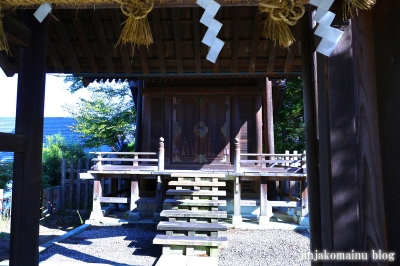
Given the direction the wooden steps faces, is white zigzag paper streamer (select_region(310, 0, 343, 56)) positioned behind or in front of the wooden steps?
in front

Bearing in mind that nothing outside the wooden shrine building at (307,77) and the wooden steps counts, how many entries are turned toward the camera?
2

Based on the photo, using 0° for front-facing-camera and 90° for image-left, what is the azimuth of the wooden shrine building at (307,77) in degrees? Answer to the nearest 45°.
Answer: approximately 0°

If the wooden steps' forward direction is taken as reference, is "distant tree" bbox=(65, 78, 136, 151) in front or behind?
behind

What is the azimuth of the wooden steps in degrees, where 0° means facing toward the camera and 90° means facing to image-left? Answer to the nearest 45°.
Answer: approximately 0°

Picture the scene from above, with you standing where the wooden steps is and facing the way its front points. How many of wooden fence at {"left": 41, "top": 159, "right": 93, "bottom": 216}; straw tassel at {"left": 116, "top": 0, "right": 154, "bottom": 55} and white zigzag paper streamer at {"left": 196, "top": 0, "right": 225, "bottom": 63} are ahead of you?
2

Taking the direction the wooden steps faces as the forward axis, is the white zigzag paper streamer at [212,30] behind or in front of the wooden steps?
in front

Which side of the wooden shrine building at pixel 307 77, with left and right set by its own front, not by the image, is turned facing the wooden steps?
back
